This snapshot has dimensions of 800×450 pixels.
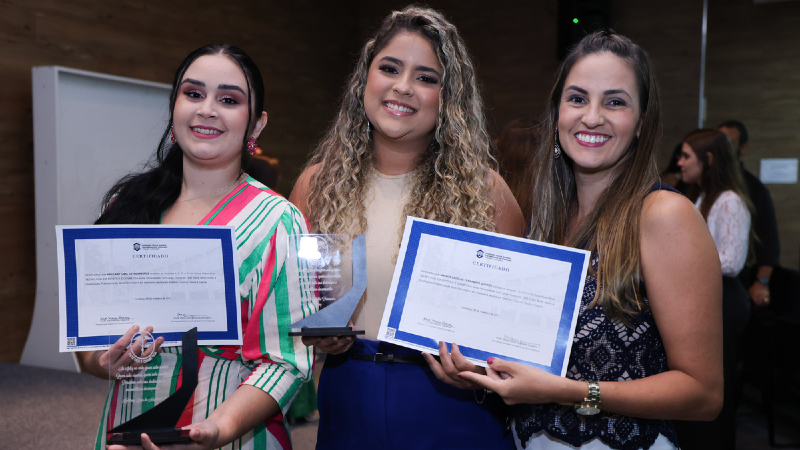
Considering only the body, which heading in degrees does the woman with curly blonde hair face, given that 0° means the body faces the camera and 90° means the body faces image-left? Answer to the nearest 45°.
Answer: approximately 0°

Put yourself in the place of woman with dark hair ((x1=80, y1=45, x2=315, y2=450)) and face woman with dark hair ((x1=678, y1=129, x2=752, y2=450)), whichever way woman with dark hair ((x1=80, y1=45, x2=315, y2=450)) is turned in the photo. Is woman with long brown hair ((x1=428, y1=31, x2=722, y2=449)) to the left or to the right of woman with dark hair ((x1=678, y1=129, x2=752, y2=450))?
right

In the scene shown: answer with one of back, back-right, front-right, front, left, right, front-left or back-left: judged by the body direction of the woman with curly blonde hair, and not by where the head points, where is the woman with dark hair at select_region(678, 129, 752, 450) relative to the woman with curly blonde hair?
back-left

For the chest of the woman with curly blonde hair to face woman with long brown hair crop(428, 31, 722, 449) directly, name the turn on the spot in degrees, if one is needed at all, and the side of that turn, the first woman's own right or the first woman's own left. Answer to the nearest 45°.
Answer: approximately 45° to the first woman's own left

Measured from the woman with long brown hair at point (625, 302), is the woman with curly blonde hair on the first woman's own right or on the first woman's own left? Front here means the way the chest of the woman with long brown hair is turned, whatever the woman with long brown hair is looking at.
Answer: on the first woman's own right

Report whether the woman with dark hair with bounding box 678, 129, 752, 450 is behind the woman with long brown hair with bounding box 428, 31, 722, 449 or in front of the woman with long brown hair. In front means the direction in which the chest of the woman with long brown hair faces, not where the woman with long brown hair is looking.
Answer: behind

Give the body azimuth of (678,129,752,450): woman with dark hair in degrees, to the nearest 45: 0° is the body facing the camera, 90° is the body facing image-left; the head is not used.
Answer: approximately 90°
